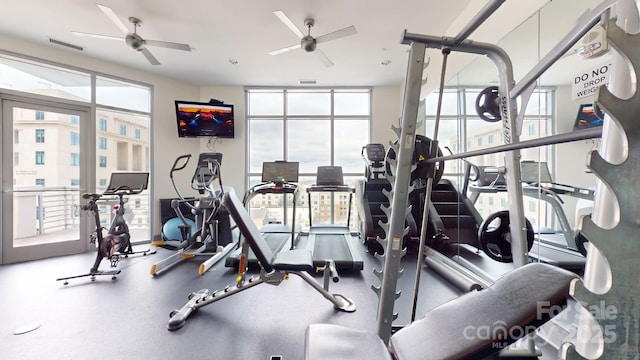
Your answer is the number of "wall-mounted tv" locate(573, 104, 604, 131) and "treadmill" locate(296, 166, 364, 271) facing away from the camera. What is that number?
1

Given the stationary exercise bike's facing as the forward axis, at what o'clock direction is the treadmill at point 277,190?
The treadmill is roughly at 2 o'clock from the stationary exercise bike.

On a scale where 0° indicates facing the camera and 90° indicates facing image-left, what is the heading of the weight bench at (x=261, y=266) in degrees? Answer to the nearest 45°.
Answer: approximately 270°

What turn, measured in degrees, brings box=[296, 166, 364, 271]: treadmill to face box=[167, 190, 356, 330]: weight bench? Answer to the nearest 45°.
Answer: approximately 180°

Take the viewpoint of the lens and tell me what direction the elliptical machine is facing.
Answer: facing away from the viewer and to the right of the viewer

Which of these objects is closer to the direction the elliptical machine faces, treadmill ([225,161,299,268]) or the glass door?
the treadmill

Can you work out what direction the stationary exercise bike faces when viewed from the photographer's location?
facing away from the viewer and to the right of the viewer

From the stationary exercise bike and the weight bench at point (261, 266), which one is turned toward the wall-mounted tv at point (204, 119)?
the stationary exercise bike

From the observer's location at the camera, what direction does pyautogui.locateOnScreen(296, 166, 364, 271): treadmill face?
facing away from the viewer
